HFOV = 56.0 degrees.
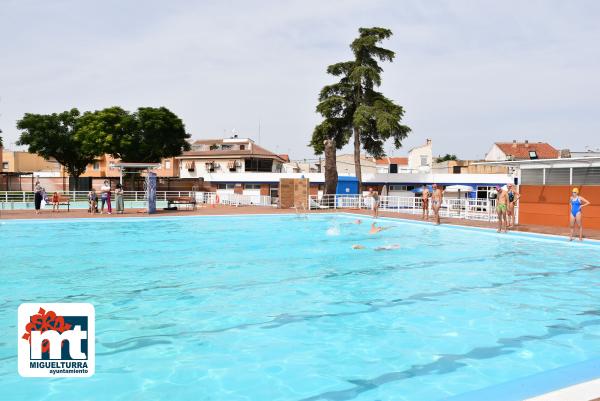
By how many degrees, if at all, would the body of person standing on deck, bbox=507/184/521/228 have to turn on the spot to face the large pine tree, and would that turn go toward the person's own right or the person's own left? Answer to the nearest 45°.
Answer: approximately 90° to the person's own right

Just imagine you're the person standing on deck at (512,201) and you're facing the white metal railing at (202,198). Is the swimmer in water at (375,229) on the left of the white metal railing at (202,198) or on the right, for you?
left

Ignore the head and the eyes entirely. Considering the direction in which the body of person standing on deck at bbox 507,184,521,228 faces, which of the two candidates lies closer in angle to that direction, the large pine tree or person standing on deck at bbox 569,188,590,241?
the person standing on deck

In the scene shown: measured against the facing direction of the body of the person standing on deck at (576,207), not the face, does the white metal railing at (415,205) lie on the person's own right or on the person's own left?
on the person's own right

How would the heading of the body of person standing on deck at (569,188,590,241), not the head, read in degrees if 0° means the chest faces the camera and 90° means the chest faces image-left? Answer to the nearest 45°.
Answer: approximately 45°

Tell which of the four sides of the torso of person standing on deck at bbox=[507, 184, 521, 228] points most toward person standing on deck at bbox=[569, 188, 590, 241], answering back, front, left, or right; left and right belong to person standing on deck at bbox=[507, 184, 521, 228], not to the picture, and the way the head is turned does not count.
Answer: left

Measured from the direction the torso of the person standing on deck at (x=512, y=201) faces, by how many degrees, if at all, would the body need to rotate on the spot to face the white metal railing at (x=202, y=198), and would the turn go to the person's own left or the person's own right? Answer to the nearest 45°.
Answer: approximately 90° to the person's own right

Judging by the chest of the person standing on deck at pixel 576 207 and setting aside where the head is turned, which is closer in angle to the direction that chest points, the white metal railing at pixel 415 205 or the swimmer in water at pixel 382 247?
the swimmer in water

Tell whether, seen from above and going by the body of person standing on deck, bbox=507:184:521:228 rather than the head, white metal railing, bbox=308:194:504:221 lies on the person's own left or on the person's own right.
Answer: on the person's own right

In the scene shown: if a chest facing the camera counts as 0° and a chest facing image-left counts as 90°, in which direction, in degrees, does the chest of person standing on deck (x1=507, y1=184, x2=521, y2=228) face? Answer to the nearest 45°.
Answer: approximately 45°

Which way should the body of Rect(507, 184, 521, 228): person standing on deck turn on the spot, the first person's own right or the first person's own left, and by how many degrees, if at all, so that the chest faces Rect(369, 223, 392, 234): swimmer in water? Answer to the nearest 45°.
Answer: approximately 45° to the first person's own right

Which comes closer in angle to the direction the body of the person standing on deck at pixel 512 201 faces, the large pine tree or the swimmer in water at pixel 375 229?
the swimmer in water
